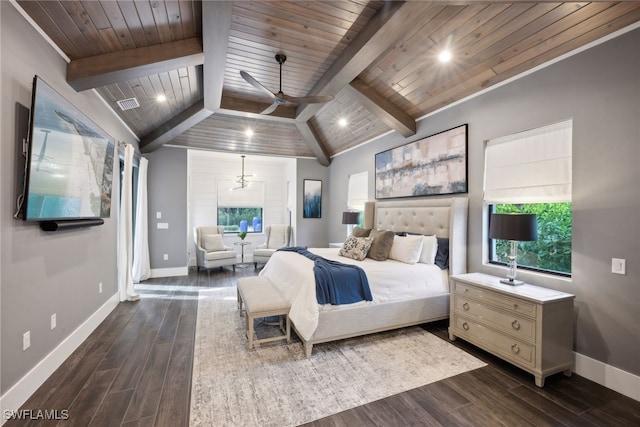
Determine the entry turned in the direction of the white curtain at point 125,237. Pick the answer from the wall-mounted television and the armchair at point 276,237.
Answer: the armchair

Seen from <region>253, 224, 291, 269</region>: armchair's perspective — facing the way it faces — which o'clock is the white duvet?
The white duvet is roughly at 10 o'clock from the armchair.

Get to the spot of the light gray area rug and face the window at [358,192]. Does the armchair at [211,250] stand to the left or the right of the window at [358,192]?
left

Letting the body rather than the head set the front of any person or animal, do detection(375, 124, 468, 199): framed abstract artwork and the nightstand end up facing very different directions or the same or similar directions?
same or similar directions

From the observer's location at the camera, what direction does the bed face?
facing the viewer and to the left of the viewer

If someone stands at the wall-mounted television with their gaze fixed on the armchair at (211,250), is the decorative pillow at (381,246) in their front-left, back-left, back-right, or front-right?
front-right

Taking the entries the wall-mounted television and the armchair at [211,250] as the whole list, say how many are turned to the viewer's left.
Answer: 0

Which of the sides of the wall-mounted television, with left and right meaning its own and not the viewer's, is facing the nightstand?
front

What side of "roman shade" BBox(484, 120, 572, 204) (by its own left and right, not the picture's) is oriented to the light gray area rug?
front

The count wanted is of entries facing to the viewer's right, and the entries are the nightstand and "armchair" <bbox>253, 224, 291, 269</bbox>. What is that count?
0

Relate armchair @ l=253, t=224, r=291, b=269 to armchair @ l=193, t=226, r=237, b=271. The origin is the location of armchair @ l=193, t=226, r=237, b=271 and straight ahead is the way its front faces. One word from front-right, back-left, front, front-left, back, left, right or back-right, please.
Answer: front-left

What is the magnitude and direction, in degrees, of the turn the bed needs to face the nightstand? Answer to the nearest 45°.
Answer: approximately 90° to its left

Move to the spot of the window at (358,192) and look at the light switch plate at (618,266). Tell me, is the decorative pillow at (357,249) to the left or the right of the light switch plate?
right

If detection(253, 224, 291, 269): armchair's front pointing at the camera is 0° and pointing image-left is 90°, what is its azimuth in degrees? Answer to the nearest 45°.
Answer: approximately 45°

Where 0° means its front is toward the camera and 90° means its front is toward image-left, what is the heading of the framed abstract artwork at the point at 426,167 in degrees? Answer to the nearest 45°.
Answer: approximately 45°

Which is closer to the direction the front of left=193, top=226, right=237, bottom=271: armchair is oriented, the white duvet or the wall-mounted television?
the white duvet

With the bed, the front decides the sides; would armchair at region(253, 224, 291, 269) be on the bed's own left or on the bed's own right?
on the bed's own right

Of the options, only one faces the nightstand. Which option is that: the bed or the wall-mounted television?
the wall-mounted television

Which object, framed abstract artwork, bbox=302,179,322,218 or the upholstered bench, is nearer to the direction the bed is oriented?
the upholstered bench

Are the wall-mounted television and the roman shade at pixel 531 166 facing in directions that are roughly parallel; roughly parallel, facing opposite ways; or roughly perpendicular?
roughly parallel, facing opposite ways
